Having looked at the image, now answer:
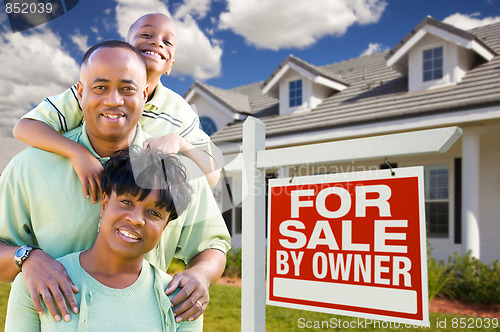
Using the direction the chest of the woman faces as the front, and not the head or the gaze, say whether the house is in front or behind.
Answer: behind

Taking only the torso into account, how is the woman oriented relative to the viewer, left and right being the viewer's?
facing the viewer

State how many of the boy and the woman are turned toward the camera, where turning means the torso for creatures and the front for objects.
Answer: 2

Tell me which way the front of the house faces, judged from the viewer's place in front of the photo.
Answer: facing the viewer and to the left of the viewer

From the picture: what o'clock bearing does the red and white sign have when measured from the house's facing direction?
The red and white sign is roughly at 11 o'clock from the house.

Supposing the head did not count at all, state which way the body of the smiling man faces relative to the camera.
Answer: toward the camera
